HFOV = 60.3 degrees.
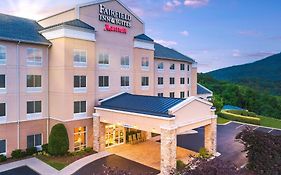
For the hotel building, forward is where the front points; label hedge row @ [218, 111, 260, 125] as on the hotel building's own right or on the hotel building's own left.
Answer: on the hotel building's own left

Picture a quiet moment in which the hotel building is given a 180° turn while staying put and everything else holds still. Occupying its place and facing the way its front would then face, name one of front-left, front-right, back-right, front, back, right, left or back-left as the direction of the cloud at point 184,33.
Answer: right

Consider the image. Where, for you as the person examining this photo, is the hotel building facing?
facing the viewer and to the right of the viewer
